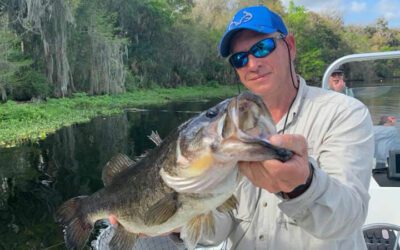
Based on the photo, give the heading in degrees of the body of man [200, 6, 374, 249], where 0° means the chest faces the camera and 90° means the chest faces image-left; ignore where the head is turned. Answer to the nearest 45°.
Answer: approximately 45°
